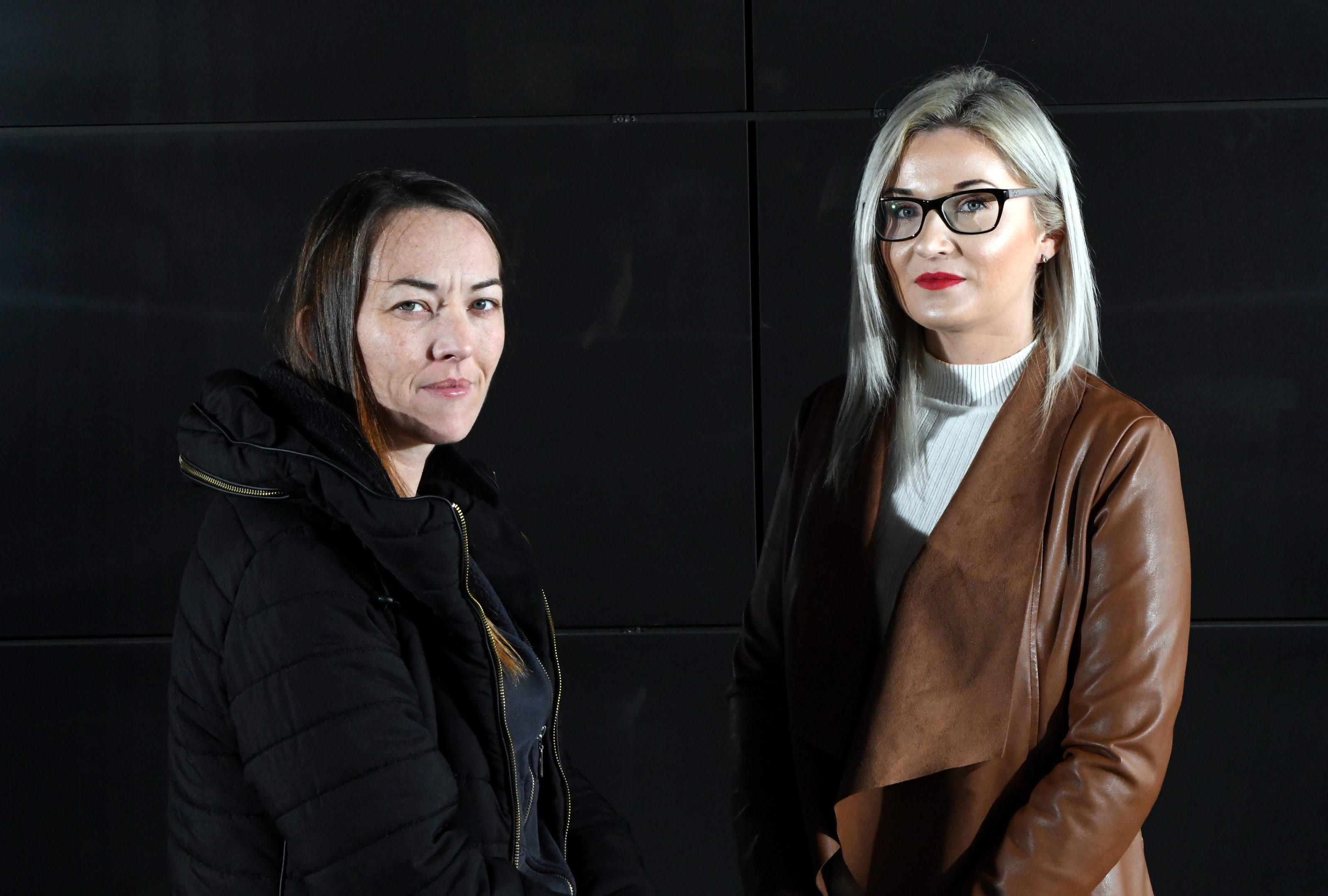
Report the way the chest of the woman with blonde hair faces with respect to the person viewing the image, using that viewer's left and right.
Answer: facing the viewer and to the left of the viewer

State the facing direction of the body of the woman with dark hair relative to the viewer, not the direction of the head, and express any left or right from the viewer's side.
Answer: facing the viewer and to the right of the viewer

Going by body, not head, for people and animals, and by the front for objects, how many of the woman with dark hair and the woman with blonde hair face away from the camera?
0
